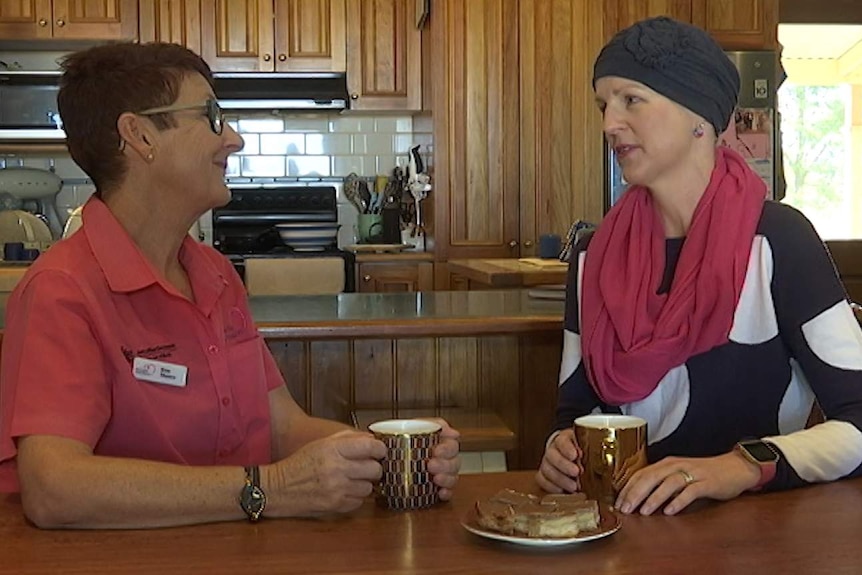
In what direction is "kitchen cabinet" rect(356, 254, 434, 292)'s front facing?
toward the camera

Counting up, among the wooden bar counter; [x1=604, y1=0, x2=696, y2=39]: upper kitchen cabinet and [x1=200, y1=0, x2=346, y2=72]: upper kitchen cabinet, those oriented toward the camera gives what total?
3

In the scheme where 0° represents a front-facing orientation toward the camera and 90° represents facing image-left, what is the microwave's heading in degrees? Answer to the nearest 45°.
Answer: approximately 0°

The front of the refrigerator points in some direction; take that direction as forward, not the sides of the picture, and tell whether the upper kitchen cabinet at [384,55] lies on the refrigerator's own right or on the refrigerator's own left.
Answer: on the refrigerator's own right

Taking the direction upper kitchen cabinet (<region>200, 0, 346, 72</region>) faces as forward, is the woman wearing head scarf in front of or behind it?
in front

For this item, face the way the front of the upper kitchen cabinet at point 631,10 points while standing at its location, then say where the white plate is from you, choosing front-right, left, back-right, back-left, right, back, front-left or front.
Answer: front

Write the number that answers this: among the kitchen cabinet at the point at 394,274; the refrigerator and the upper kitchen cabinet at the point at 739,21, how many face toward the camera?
3

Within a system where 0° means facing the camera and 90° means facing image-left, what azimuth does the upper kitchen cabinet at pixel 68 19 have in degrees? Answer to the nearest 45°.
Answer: approximately 0°

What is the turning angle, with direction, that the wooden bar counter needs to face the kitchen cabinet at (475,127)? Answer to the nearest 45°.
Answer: approximately 180°

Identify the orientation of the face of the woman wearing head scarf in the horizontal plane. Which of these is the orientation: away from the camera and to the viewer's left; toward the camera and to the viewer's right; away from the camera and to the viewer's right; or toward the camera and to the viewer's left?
toward the camera and to the viewer's left

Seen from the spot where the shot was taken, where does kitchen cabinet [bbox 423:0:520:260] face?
facing the viewer

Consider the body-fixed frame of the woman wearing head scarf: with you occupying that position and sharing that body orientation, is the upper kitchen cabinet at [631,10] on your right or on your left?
on your right

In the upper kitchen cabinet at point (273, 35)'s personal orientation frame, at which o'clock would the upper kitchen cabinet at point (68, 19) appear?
the upper kitchen cabinet at point (68, 19) is roughly at 3 o'clock from the upper kitchen cabinet at point (273, 35).
